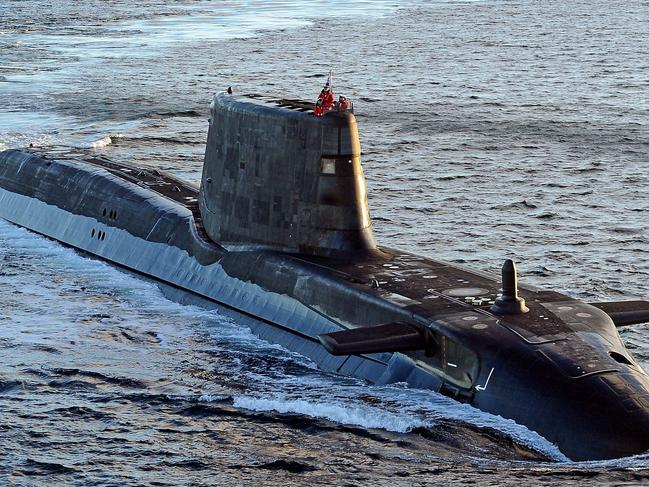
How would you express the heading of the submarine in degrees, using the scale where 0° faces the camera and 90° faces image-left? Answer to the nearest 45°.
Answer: approximately 315°
